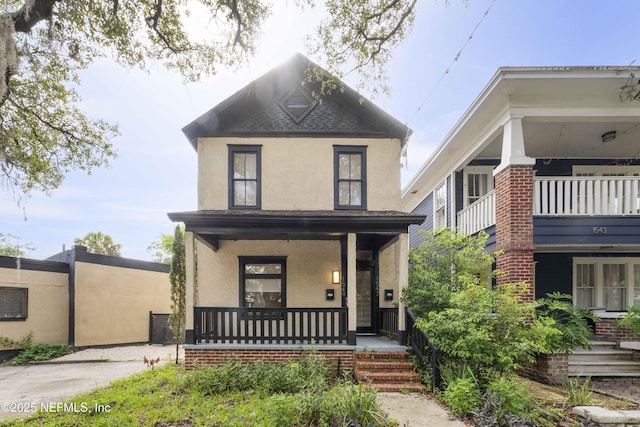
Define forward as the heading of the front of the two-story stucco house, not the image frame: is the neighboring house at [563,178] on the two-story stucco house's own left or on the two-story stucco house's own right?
on the two-story stucco house's own left

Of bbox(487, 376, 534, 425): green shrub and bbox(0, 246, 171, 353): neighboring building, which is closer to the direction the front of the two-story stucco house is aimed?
the green shrub

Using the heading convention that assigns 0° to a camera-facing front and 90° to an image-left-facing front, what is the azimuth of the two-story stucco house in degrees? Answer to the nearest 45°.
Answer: approximately 0°

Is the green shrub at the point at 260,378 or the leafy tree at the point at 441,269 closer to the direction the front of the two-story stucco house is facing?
the green shrub
